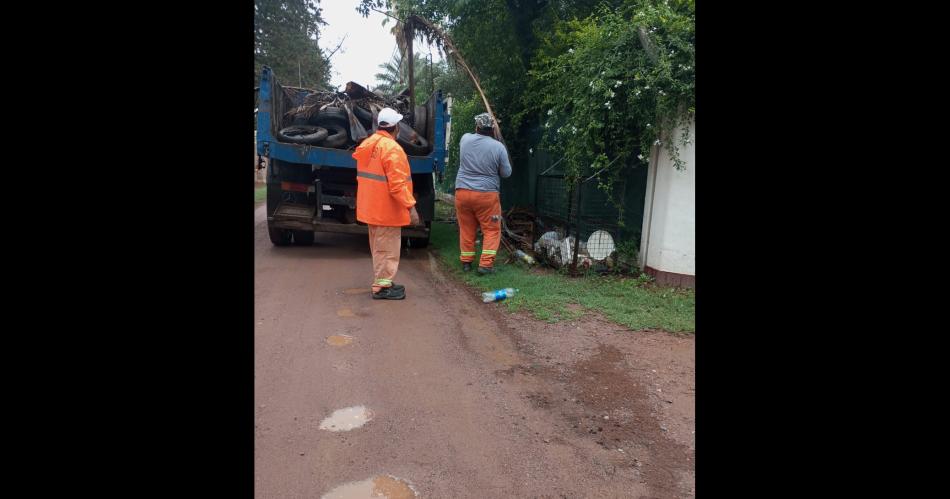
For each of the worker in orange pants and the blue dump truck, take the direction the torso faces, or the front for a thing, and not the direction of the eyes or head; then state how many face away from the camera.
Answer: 2

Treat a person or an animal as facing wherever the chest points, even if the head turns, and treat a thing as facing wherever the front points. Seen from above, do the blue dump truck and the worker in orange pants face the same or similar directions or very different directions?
same or similar directions

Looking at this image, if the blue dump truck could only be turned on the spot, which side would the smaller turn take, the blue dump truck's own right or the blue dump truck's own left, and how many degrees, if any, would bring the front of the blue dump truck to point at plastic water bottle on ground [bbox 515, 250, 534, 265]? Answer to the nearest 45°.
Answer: approximately 135° to the blue dump truck's own right

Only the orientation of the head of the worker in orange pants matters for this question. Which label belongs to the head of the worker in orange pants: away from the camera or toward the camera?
away from the camera

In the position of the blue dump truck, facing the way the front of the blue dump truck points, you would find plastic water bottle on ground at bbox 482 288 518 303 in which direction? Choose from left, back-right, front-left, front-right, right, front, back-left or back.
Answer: back-right

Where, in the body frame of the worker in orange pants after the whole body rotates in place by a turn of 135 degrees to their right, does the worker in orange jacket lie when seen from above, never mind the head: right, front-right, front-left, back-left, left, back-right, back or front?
right

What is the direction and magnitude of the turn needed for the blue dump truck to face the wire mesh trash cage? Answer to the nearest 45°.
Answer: approximately 135° to its right

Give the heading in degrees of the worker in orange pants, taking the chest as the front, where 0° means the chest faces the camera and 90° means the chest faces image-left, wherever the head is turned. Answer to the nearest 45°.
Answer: approximately 180°

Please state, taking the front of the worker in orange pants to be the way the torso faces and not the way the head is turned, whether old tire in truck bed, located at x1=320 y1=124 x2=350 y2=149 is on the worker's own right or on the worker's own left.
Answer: on the worker's own left

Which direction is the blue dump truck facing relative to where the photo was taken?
away from the camera

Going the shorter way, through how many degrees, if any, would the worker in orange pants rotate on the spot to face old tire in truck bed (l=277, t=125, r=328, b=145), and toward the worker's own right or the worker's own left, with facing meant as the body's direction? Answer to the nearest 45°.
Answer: approximately 90° to the worker's own left
